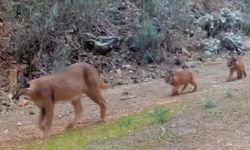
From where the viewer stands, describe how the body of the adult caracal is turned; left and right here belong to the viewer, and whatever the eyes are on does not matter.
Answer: facing the viewer and to the left of the viewer

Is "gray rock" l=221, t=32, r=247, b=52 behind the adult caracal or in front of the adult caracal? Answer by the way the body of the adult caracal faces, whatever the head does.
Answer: behind

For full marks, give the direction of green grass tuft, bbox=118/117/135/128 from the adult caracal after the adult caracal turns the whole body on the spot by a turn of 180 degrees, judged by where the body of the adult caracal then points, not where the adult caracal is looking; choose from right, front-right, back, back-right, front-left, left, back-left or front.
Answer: front
